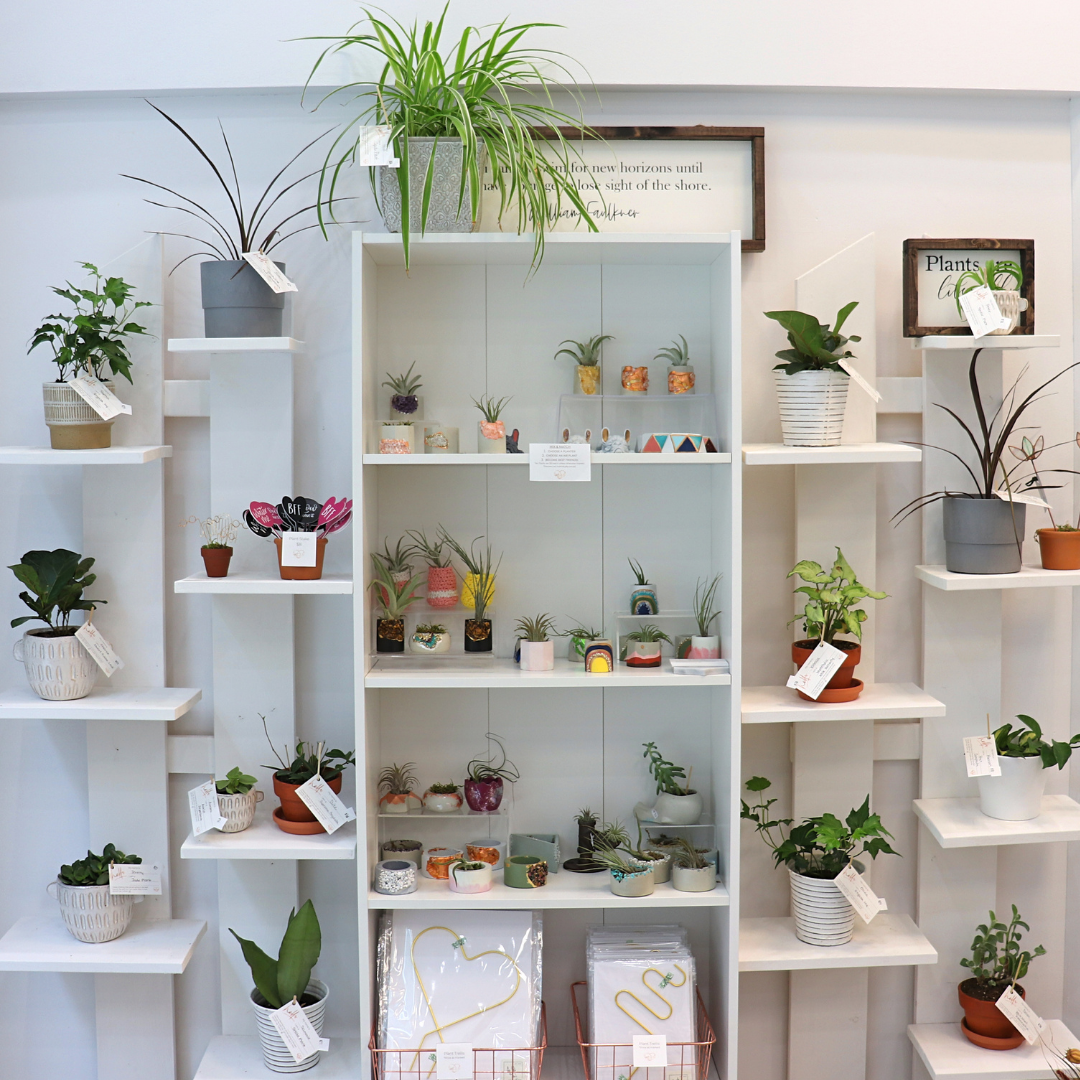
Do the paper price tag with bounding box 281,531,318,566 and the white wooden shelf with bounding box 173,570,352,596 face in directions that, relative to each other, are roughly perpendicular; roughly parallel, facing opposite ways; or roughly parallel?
roughly parallel

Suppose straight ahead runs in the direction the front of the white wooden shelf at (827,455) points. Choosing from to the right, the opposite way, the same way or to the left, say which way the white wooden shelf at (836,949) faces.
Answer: the same way

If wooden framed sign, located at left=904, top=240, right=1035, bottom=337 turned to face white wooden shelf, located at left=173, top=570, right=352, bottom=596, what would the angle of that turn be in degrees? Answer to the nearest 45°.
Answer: approximately 45° to its right

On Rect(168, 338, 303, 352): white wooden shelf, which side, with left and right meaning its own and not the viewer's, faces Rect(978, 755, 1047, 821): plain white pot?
left

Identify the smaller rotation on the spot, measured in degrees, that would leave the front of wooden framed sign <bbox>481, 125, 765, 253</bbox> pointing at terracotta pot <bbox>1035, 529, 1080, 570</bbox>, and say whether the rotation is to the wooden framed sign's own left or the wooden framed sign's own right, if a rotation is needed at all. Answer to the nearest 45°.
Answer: approximately 90° to the wooden framed sign's own left

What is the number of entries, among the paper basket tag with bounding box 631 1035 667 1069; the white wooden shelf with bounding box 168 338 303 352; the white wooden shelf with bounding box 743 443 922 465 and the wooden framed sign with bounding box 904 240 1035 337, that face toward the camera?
4

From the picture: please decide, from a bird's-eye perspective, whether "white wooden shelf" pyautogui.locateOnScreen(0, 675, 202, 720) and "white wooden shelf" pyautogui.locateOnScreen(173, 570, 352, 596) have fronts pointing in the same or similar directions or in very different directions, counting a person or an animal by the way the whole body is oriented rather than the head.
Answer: same or similar directions

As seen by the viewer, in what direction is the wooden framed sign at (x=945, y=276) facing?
toward the camera

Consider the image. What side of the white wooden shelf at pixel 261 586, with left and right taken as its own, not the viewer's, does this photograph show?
front

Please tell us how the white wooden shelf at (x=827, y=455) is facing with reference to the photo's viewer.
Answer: facing the viewer

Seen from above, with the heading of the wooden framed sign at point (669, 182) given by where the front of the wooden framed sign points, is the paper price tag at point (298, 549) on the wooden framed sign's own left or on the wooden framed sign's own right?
on the wooden framed sign's own right

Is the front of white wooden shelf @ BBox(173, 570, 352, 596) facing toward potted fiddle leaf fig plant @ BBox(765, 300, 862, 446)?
no

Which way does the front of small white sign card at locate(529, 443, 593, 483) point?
toward the camera

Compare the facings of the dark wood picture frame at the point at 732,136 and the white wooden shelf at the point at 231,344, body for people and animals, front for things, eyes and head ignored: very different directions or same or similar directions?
same or similar directions
